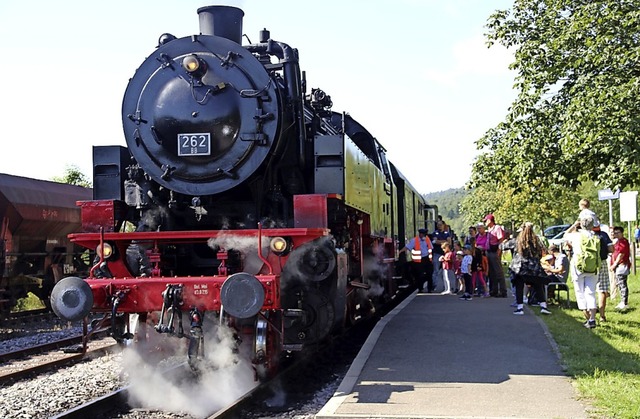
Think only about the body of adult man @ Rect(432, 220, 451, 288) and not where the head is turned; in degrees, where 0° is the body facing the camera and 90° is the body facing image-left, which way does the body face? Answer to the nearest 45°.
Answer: approximately 0°

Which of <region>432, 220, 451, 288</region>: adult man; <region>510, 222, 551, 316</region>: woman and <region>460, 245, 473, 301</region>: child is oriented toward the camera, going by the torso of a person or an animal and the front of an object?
the adult man

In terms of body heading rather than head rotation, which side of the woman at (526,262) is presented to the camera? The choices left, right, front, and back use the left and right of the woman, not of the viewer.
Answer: back

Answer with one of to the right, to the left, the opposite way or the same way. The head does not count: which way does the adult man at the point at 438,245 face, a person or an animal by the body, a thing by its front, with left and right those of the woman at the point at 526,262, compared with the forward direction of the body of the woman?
the opposite way

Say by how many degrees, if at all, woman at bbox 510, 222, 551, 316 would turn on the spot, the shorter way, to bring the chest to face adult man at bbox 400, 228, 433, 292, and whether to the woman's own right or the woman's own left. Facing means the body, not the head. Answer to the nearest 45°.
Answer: approximately 45° to the woman's own left

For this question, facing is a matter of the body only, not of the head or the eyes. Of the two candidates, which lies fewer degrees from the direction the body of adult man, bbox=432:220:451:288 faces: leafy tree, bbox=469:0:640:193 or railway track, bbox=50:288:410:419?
the railway track

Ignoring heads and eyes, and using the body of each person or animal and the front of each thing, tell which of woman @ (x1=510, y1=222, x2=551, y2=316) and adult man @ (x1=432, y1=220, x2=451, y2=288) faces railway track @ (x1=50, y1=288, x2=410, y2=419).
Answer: the adult man

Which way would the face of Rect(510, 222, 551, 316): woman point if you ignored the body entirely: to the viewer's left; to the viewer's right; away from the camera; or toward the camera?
away from the camera
